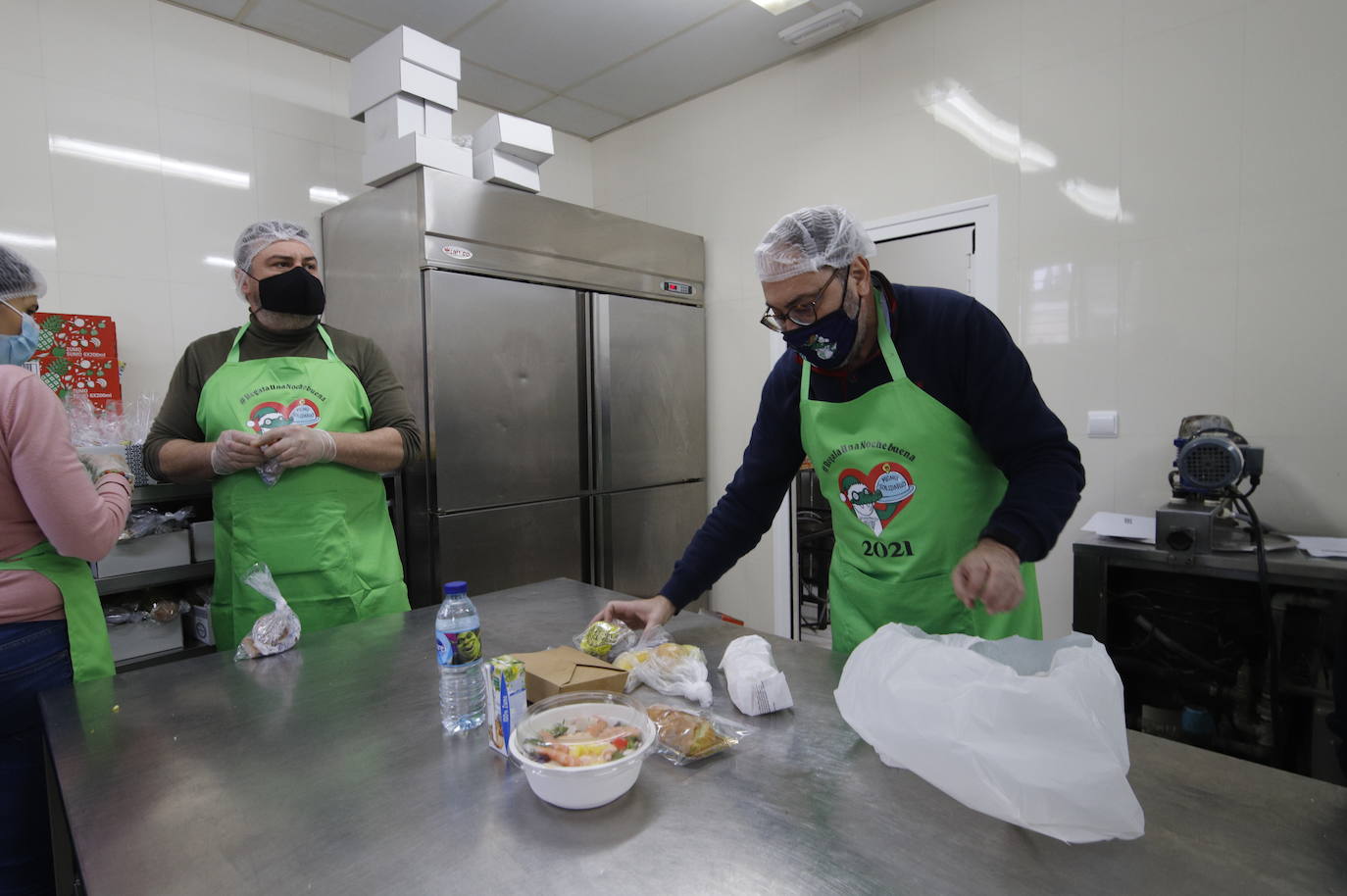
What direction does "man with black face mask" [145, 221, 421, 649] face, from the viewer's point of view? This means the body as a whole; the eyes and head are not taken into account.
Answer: toward the camera

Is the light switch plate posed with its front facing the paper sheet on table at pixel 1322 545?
no

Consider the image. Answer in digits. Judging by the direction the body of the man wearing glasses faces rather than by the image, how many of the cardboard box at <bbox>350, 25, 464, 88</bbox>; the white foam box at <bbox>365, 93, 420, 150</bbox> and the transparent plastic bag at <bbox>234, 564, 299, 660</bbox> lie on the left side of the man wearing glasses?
0

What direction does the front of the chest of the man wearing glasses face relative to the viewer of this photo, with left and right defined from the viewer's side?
facing the viewer and to the left of the viewer

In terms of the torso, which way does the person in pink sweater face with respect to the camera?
to the viewer's right

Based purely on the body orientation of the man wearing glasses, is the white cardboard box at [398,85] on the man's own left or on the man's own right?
on the man's own right

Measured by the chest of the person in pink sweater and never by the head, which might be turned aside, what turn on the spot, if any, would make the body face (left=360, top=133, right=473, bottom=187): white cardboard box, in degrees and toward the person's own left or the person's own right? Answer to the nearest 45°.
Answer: approximately 45° to the person's own left

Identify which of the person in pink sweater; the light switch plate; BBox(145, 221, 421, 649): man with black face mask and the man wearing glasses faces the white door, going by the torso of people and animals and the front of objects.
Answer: the person in pink sweater

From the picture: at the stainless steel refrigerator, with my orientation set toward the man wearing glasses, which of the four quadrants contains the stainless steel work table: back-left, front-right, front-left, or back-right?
front-right

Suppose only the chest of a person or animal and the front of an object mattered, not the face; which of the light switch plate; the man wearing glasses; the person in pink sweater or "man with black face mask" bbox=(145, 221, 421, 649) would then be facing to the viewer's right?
the person in pink sweater

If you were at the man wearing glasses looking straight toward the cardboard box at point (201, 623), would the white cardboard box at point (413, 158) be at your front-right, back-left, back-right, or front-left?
front-right

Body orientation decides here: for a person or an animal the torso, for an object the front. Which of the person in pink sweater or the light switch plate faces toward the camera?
the light switch plate

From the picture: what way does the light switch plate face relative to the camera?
toward the camera

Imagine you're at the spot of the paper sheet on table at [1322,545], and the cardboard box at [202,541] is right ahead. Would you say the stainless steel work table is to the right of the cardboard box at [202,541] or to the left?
left
